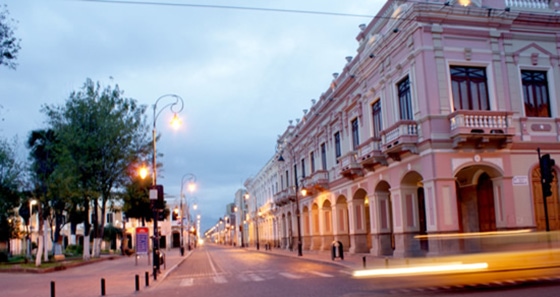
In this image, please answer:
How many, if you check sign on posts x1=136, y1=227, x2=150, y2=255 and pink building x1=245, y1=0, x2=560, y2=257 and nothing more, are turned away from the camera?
0

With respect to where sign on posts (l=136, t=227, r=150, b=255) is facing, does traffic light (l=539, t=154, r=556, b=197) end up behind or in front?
in front
